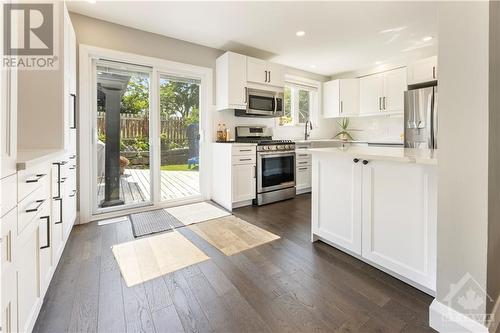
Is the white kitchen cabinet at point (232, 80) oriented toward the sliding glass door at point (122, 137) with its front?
no

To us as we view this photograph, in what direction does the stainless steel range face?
facing the viewer and to the right of the viewer

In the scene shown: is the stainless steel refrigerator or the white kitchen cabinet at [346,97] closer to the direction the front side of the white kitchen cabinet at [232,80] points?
the stainless steel refrigerator

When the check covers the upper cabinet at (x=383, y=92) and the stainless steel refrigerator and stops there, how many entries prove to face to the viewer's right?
0

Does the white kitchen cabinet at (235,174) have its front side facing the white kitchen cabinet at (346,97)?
no

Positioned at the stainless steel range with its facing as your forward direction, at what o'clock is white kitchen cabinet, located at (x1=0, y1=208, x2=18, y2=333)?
The white kitchen cabinet is roughly at 2 o'clock from the stainless steel range.

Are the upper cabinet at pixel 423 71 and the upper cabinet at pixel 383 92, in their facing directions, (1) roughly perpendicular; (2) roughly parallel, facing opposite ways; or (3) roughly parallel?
roughly parallel

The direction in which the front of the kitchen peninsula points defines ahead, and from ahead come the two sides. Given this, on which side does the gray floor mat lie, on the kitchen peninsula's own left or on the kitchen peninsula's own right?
on the kitchen peninsula's own right

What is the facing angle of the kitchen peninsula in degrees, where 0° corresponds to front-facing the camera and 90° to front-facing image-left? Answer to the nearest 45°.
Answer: approximately 45°

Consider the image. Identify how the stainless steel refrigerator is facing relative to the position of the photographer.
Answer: facing the viewer and to the left of the viewer

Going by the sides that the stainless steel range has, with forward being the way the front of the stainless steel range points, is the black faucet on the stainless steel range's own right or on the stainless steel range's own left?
on the stainless steel range's own left
